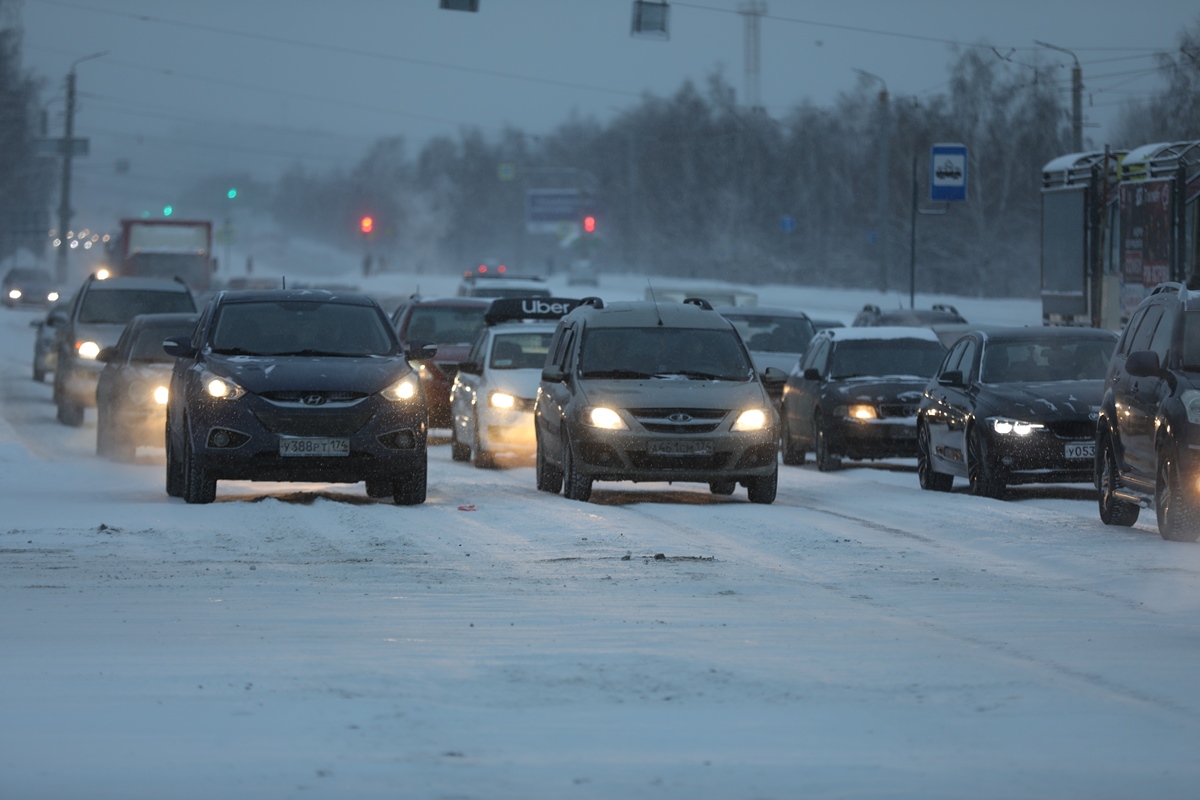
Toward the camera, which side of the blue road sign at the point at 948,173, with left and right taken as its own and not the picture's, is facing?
front

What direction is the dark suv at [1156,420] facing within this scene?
toward the camera

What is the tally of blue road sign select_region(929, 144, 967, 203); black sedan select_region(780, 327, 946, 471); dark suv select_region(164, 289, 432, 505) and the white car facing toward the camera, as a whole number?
4

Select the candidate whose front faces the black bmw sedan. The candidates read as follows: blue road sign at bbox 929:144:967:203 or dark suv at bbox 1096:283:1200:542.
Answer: the blue road sign

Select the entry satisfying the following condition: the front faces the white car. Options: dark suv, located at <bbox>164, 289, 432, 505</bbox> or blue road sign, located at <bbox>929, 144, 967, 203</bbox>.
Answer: the blue road sign

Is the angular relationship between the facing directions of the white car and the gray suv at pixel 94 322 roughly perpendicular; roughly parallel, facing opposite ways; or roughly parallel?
roughly parallel

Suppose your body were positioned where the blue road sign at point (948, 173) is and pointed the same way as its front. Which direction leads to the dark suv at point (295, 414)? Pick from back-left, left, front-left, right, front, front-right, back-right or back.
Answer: front

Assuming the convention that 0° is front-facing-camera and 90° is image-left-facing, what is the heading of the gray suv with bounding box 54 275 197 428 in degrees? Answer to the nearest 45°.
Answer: approximately 0°

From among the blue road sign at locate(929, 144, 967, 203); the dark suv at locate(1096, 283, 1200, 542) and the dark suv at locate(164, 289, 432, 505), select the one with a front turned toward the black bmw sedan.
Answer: the blue road sign

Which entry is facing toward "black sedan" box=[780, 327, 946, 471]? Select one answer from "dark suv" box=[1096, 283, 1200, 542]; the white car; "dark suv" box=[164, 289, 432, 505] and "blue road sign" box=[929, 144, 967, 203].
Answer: the blue road sign

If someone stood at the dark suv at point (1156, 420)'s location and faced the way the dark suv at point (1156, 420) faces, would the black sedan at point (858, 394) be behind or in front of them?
behind

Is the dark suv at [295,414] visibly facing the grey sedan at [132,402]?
no

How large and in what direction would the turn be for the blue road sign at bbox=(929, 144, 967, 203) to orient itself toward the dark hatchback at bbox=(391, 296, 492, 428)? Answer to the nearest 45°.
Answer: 0° — it already faces it

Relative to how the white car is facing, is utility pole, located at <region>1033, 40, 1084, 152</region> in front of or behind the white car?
behind

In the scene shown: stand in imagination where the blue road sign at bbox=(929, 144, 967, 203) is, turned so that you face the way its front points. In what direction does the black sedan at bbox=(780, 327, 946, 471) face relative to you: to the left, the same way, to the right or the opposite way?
the same way

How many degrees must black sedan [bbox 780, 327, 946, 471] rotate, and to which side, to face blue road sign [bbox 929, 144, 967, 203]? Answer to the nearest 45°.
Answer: approximately 180°

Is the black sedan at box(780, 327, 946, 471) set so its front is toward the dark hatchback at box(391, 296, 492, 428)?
no

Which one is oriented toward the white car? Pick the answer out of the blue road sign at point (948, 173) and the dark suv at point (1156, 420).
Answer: the blue road sign

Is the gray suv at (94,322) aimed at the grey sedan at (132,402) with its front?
yes

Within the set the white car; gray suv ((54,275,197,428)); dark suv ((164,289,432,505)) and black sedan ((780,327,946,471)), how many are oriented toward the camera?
4
